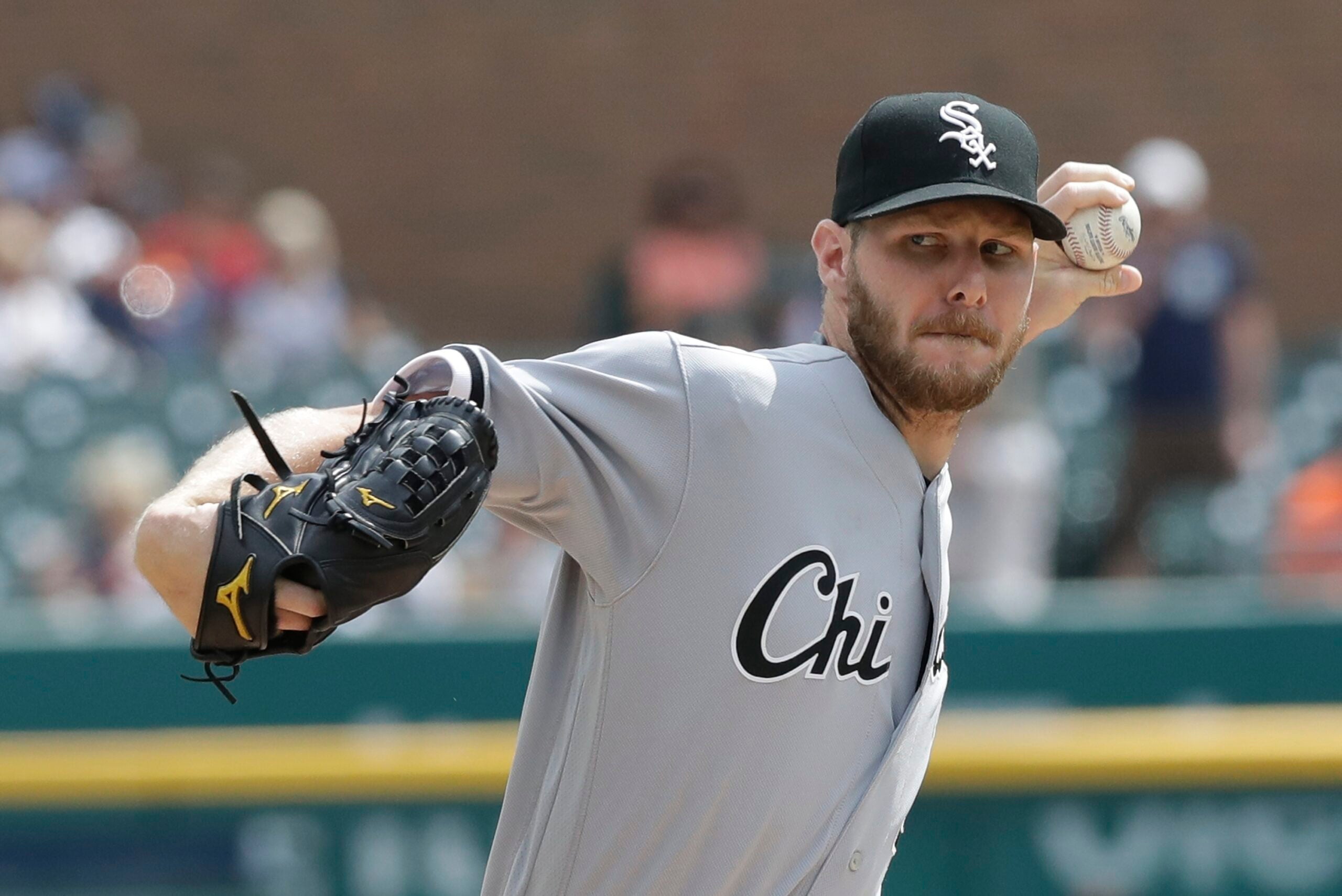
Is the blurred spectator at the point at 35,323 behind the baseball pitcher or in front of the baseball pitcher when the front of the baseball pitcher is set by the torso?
behind

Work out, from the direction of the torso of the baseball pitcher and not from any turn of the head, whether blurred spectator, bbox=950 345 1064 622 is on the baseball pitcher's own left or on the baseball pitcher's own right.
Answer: on the baseball pitcher's own left

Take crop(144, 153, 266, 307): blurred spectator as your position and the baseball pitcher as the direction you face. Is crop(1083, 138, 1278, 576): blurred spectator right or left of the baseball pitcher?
left

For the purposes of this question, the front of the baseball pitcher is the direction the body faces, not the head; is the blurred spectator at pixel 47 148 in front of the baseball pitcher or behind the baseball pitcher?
behind

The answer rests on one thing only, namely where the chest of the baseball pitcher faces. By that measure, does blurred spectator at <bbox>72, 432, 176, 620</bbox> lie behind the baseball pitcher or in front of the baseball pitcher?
behind
